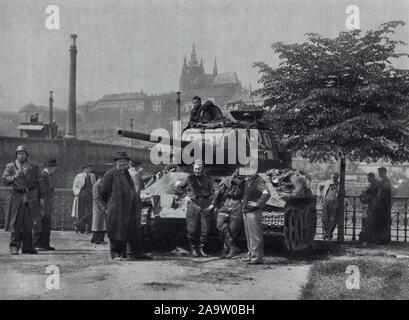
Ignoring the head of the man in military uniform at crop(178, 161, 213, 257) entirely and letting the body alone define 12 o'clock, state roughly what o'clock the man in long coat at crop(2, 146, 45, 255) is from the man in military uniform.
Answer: The man in long coat is roughly at 3 o'clock from the man in military uniform.

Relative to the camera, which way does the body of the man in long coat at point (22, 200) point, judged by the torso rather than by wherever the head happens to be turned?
toward the camera

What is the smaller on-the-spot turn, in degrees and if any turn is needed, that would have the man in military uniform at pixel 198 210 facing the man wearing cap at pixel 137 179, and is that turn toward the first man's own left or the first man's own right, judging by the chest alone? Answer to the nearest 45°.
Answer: approximately 135° to the first man's own right

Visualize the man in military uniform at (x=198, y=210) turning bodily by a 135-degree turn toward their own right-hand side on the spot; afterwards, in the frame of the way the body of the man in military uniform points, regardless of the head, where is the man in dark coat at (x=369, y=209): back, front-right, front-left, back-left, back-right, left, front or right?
right

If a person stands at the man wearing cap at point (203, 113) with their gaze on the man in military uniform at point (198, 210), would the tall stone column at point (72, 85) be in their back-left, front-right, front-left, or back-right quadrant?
back-right

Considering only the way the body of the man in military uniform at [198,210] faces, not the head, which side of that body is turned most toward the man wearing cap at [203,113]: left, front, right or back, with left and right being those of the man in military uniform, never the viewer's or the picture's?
back

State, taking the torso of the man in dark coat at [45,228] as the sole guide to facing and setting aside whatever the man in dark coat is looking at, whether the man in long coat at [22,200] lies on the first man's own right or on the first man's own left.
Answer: on the first man's own right

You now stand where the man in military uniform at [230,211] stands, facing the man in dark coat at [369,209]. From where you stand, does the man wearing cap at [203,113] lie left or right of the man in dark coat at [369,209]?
left

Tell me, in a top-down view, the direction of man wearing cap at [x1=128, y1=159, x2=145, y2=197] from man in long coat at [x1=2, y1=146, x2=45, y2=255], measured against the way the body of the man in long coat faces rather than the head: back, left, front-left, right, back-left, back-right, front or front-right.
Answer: back-left

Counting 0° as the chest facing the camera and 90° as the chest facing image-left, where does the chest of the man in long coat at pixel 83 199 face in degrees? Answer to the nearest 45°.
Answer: approximately 315°

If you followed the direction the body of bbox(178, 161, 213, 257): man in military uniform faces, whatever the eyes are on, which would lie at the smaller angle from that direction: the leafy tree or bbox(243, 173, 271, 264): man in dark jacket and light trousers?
the man in dark jacket and light trousers
